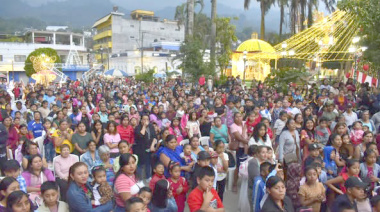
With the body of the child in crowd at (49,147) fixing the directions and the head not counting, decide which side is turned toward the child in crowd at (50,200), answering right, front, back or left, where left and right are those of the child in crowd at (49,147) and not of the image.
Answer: front

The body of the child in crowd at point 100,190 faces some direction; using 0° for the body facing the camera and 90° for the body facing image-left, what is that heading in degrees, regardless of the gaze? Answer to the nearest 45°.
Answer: approximately 45°

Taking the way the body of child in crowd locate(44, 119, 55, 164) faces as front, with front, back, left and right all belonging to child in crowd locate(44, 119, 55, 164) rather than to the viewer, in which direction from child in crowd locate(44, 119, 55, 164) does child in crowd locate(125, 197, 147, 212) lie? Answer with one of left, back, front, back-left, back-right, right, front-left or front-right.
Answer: front

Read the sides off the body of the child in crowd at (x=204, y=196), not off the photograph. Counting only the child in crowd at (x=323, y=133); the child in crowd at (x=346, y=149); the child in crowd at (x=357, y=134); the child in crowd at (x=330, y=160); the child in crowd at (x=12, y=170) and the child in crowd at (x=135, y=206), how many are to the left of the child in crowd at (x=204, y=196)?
4

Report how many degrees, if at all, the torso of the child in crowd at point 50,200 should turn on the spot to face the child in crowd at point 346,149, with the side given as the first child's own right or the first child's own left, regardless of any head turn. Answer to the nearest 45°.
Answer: approximately 90° to the first child's own left

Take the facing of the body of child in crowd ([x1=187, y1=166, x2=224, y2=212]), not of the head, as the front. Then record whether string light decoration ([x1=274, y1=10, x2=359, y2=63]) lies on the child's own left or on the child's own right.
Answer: on the child's own left

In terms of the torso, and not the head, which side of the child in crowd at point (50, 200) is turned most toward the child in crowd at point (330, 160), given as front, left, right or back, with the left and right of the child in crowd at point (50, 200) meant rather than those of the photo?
left

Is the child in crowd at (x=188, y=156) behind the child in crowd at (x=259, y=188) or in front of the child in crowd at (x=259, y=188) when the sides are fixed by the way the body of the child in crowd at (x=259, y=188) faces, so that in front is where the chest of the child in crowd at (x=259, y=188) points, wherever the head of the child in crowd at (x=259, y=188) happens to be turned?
behind

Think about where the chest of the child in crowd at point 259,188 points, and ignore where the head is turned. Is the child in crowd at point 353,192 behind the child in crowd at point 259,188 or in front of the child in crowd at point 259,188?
in front

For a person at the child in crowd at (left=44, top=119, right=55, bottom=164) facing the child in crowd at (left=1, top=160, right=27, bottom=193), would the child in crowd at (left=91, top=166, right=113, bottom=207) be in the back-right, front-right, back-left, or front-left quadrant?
front-left

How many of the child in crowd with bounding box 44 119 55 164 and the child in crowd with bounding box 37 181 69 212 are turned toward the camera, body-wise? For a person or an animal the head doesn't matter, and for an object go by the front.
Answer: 2

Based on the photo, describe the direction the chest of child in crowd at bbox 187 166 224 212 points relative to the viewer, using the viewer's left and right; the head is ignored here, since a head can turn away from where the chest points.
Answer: facing the viewer and to the right of the viewer

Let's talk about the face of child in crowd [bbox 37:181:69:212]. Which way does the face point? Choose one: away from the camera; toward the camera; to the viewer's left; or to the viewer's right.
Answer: toward the camera

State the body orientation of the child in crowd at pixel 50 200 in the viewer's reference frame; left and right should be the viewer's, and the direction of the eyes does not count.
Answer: facing the viewer

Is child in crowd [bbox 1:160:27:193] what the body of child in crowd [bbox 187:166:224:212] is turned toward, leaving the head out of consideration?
no

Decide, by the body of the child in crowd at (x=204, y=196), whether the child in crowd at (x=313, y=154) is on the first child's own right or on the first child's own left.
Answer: on the first child's own left

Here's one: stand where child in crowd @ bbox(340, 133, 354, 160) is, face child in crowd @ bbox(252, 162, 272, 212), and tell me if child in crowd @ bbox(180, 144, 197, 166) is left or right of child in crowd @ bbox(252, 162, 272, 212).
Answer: right
